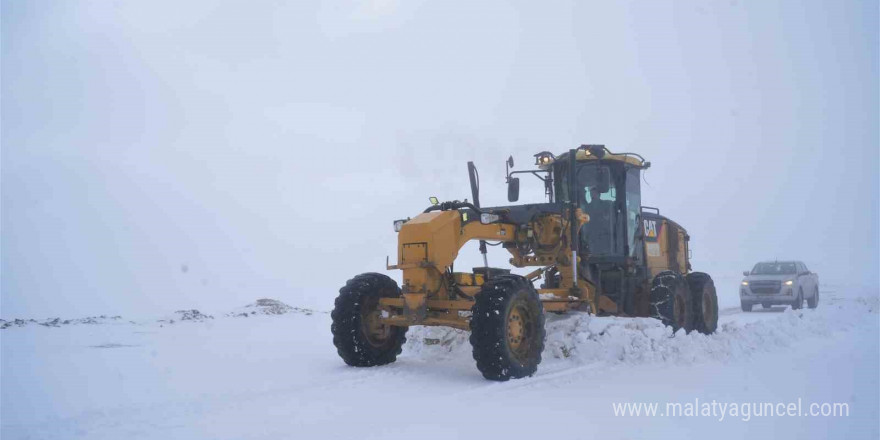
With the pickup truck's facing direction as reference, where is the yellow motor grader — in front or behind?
in front

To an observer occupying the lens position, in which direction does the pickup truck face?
facing the viewer and to the left of the viewer

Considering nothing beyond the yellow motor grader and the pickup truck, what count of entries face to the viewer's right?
0

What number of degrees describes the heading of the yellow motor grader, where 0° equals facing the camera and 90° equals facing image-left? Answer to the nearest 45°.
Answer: approximately 45°

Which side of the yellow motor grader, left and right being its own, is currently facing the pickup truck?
back
